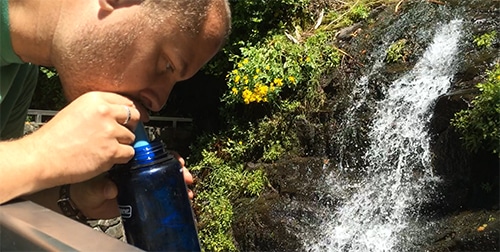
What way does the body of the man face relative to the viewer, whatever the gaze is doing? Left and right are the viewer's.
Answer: facing to the right of the viewer

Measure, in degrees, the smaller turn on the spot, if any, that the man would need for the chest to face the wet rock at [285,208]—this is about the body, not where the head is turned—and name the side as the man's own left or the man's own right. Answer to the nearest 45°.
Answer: approximately 45° to the man's own left

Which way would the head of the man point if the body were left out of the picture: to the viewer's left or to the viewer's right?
to the viewer's right

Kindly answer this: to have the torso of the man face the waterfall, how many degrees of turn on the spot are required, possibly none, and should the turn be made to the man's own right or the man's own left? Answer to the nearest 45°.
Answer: approximately 45° to the man's own left

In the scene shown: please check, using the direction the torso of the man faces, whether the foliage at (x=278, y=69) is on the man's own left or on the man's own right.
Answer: on the man's own left

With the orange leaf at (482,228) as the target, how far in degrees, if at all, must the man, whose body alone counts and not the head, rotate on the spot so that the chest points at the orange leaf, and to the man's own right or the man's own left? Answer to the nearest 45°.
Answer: approximately 45° to the man's own left
